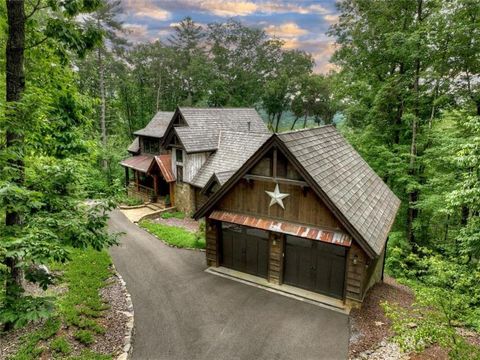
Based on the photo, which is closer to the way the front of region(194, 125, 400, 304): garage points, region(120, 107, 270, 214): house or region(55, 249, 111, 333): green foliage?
the green foliage

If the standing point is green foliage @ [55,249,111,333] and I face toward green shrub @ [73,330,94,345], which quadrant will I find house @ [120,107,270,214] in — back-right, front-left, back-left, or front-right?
back-left

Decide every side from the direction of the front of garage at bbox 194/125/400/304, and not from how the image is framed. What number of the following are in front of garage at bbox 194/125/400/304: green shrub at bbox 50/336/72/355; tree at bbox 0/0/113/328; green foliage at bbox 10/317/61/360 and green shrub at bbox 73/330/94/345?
4

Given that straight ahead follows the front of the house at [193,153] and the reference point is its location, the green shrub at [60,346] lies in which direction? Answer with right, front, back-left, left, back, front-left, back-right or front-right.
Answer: front-left

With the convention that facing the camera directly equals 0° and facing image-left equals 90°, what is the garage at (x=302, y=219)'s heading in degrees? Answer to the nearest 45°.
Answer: approximately 45°

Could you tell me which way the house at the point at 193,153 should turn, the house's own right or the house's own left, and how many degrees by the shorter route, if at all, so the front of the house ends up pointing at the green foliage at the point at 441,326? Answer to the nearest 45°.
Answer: approximately 45° to the house's own left

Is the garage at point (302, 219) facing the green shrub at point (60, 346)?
yes

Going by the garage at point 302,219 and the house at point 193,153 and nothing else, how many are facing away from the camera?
0

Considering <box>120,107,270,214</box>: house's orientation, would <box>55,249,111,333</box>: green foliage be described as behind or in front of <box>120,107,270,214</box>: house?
in front

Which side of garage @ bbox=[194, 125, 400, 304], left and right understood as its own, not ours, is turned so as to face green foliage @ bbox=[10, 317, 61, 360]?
front

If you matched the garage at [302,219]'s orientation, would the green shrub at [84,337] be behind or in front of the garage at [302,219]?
in front

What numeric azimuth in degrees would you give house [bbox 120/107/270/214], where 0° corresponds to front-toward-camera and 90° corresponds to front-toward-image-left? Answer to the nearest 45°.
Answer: approximately 45°
